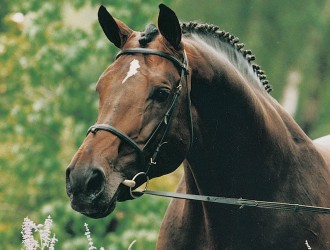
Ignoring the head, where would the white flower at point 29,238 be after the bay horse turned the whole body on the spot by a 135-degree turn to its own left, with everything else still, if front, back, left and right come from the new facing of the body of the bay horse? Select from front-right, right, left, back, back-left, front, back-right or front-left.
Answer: back

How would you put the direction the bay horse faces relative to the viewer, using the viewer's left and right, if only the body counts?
facing the viewer and to the left of the viewer
